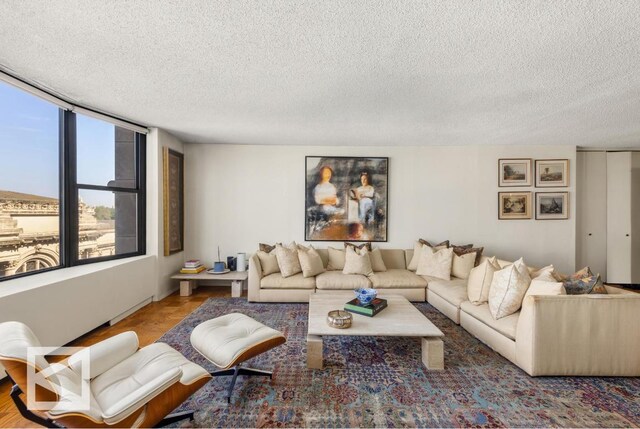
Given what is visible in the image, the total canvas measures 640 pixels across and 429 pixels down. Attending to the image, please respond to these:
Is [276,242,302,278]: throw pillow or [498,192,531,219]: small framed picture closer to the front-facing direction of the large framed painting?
the throw pillow

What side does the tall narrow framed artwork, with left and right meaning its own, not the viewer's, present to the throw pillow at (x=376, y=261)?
front

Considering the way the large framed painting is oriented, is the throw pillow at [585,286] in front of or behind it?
in front

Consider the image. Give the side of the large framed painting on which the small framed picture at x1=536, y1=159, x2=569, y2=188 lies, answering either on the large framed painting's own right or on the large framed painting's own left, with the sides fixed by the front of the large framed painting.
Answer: on the large framed painting's own left

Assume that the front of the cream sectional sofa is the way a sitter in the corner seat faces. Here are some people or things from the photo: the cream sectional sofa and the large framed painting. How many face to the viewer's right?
0

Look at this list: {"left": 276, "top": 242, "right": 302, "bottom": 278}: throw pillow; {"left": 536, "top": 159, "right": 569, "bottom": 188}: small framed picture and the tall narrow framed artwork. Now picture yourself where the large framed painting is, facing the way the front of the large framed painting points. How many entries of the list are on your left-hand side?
1

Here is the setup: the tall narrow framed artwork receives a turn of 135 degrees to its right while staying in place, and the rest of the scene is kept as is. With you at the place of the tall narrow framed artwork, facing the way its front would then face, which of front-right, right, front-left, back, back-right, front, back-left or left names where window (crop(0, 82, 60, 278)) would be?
front-left

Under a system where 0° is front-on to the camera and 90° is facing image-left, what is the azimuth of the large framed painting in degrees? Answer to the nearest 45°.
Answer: approximately 0°

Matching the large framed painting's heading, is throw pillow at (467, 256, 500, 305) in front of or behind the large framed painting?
in front

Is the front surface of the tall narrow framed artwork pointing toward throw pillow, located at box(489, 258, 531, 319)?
yes

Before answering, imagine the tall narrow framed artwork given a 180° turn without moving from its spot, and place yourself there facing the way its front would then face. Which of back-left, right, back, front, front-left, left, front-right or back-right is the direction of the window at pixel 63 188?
left

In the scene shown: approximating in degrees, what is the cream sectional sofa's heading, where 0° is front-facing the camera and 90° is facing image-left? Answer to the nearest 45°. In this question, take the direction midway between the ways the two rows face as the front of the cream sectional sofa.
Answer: approximately 45°
